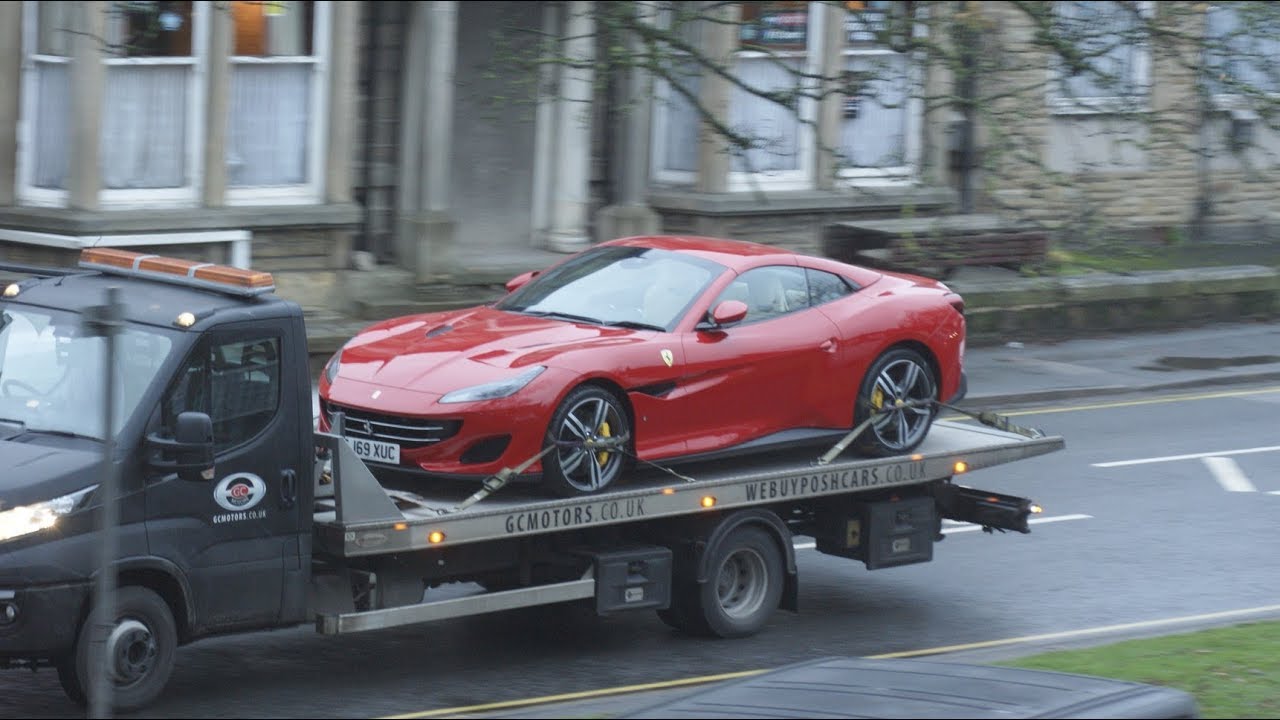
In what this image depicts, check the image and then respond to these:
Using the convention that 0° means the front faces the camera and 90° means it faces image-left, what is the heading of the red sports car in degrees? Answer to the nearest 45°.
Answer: approximately 45°

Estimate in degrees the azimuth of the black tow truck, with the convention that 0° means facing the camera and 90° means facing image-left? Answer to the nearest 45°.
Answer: approximately 45°
